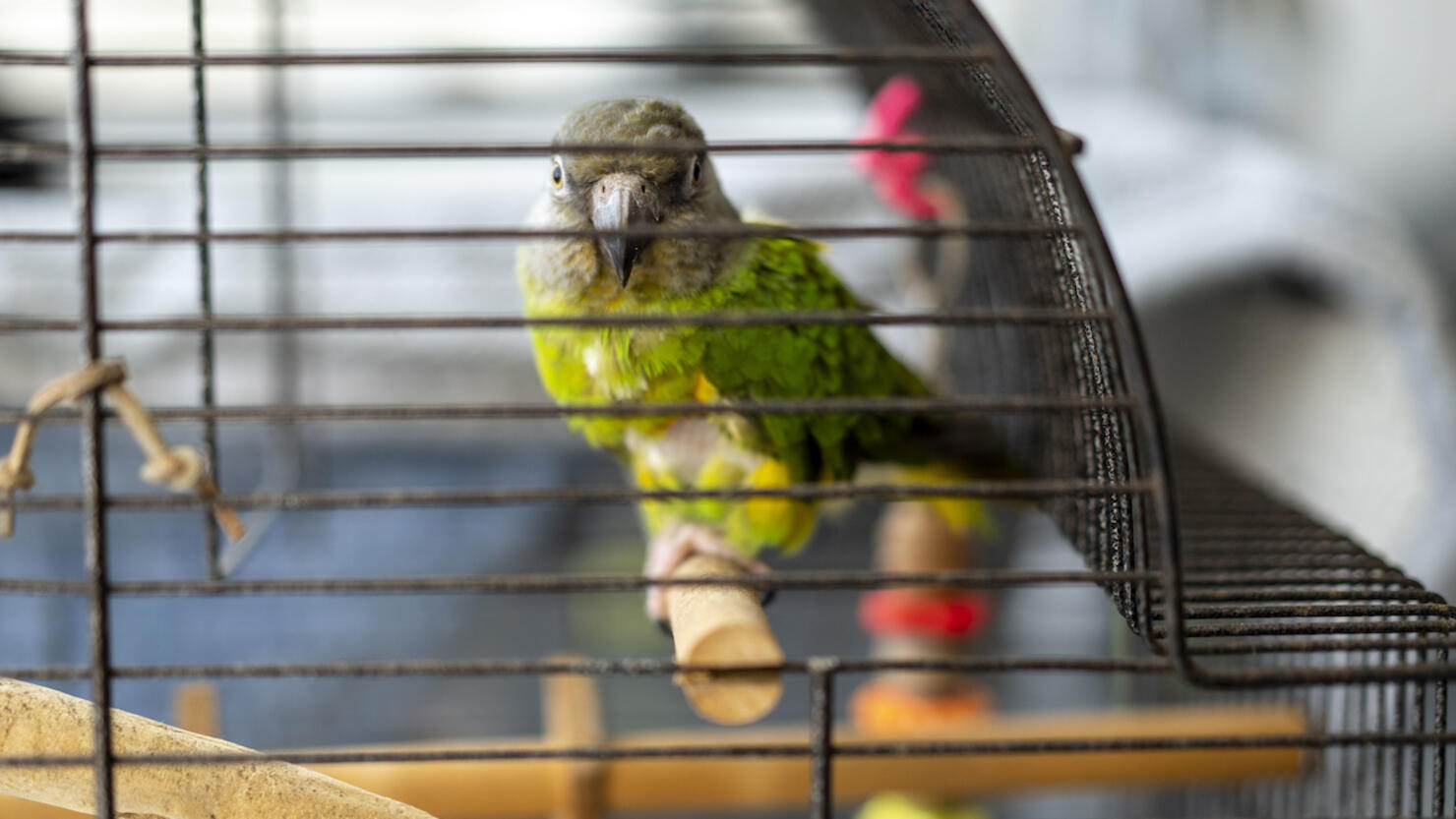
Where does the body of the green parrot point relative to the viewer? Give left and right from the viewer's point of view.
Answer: facing the viewer and to the left of the viewer
